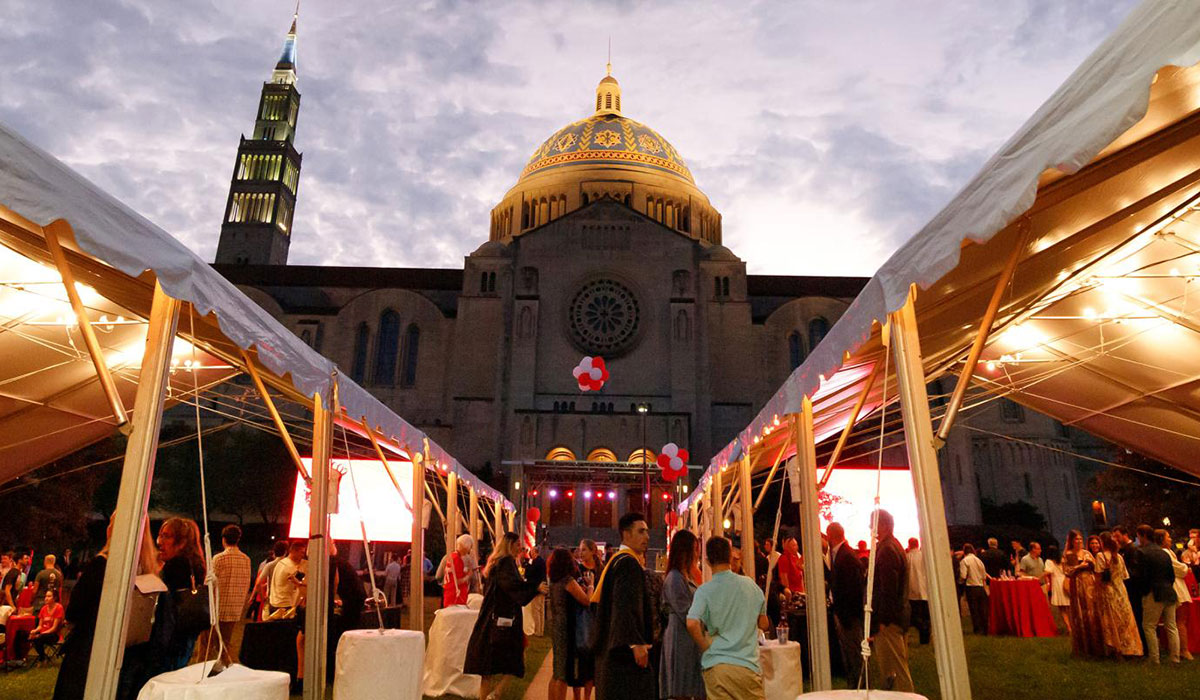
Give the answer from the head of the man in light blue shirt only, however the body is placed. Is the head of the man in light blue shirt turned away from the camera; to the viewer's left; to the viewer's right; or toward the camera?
away from the camera

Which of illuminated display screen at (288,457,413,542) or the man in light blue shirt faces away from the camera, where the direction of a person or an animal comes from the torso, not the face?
the man in light blue shirt

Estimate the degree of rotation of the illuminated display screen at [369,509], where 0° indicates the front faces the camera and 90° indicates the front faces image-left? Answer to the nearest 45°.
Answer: approximately 0°

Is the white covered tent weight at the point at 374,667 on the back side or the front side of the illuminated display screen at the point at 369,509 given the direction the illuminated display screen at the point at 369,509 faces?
on the front side

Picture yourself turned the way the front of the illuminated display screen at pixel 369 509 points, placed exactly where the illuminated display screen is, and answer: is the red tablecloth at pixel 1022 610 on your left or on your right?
on your left

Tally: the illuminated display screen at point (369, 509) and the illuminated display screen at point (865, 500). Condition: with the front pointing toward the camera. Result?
2

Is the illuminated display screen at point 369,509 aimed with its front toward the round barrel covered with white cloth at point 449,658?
yes

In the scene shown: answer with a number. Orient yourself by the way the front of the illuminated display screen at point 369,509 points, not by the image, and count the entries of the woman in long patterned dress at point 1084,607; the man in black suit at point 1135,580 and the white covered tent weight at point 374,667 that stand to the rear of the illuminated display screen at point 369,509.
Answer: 0

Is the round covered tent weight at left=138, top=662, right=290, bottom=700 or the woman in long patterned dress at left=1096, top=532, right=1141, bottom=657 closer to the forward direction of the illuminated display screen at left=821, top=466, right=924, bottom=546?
the round covered tent weight

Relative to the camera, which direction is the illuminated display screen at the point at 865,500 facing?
toward the camera

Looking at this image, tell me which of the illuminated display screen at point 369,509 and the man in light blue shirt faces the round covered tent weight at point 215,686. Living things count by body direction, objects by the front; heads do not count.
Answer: the illuminated display screen

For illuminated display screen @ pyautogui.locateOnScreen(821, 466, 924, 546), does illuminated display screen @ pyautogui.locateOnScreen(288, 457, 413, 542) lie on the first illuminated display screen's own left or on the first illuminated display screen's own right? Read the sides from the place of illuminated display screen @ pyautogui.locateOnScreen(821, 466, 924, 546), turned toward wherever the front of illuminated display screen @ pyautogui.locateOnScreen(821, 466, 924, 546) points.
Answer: on the first illuminated display screen's own right

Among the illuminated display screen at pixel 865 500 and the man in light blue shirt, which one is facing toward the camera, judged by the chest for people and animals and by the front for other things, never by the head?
the illuminated display screen

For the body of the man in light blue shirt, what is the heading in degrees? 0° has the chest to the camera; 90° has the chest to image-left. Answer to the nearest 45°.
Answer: approximately 180°

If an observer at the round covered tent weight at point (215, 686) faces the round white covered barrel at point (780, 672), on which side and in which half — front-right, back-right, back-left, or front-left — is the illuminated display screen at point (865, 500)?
front-left

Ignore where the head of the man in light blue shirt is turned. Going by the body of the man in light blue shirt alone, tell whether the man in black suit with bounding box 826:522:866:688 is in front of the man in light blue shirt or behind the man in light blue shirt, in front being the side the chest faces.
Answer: in front

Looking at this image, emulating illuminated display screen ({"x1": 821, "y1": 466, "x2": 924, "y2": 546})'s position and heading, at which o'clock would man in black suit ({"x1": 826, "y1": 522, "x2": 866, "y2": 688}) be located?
The man in black suit is roughly at 12 o'clock from the illuminated display screen.

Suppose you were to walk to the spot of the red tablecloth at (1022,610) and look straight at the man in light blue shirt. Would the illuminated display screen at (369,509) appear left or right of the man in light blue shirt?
right
